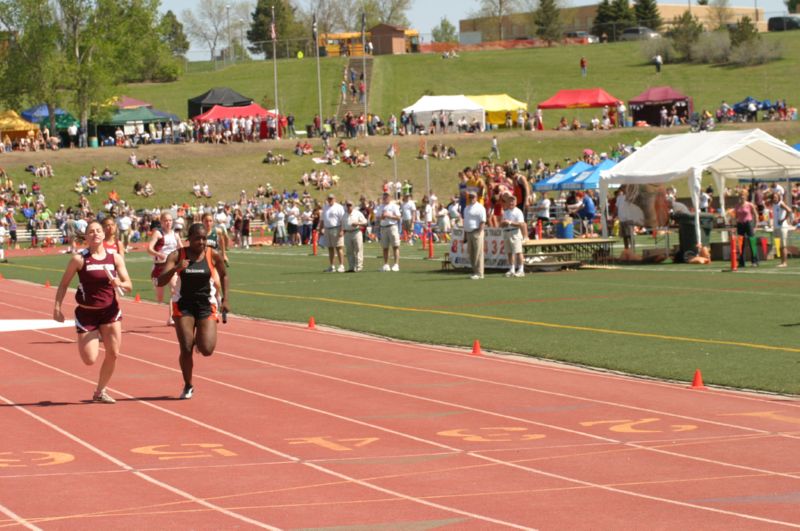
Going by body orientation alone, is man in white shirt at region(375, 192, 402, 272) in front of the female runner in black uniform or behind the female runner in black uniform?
behind

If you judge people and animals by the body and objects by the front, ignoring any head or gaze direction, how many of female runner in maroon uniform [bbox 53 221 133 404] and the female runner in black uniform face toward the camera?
2

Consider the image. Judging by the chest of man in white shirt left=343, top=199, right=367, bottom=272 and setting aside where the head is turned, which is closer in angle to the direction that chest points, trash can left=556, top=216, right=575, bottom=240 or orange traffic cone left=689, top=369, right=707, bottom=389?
the orange traffic cone

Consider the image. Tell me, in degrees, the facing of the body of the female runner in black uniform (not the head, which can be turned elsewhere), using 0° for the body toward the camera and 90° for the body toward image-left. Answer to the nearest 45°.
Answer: approximately 0°

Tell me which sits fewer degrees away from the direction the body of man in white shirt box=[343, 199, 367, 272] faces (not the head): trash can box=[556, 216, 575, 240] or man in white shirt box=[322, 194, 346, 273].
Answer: the man in white shirt

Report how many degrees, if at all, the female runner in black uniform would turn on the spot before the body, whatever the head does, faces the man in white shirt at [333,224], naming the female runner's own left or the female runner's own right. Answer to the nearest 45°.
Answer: approximately 180°

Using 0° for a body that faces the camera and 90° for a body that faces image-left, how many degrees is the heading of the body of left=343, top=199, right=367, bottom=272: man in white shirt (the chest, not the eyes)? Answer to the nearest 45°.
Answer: approximately 45°

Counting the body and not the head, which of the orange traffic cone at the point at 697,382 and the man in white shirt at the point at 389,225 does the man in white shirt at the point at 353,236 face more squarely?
the orange traffic cone

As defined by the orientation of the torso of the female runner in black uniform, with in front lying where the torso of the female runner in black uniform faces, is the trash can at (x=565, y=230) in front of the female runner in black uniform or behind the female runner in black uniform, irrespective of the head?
behind
